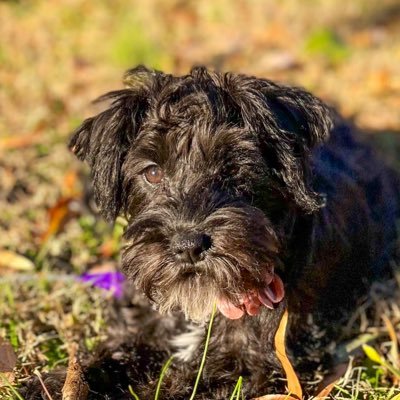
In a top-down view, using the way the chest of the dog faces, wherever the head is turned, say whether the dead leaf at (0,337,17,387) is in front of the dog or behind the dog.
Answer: in front

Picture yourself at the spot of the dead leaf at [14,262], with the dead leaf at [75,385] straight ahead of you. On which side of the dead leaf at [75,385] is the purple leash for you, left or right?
left

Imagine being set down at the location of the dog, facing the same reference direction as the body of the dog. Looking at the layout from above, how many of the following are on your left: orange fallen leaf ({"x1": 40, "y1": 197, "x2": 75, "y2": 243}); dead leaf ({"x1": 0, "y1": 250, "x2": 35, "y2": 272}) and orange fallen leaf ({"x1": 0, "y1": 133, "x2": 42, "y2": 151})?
0

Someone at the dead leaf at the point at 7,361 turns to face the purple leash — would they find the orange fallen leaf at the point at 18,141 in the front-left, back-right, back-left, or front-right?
front-left

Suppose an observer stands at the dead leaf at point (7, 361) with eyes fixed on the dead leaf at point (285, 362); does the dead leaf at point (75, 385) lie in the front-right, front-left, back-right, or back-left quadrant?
front-right

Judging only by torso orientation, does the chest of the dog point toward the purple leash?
no

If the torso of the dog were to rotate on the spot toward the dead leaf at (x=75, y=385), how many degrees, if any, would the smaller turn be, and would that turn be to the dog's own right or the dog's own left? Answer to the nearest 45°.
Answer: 0° — it already faces it

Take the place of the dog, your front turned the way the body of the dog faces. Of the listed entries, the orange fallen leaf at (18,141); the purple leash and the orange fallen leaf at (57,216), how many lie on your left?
0

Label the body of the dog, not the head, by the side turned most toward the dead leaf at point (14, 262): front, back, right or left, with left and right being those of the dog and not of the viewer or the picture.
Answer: right

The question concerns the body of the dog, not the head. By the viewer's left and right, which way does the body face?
facing the viewer and to the left of the viewer

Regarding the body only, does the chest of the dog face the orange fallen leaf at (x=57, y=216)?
no

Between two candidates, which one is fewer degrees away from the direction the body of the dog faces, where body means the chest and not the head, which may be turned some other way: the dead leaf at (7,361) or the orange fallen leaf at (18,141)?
the dead leaf

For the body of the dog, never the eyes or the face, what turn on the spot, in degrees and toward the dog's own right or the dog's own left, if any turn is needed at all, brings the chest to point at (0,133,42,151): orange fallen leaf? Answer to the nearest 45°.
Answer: approximately 90° to the dog's own right
